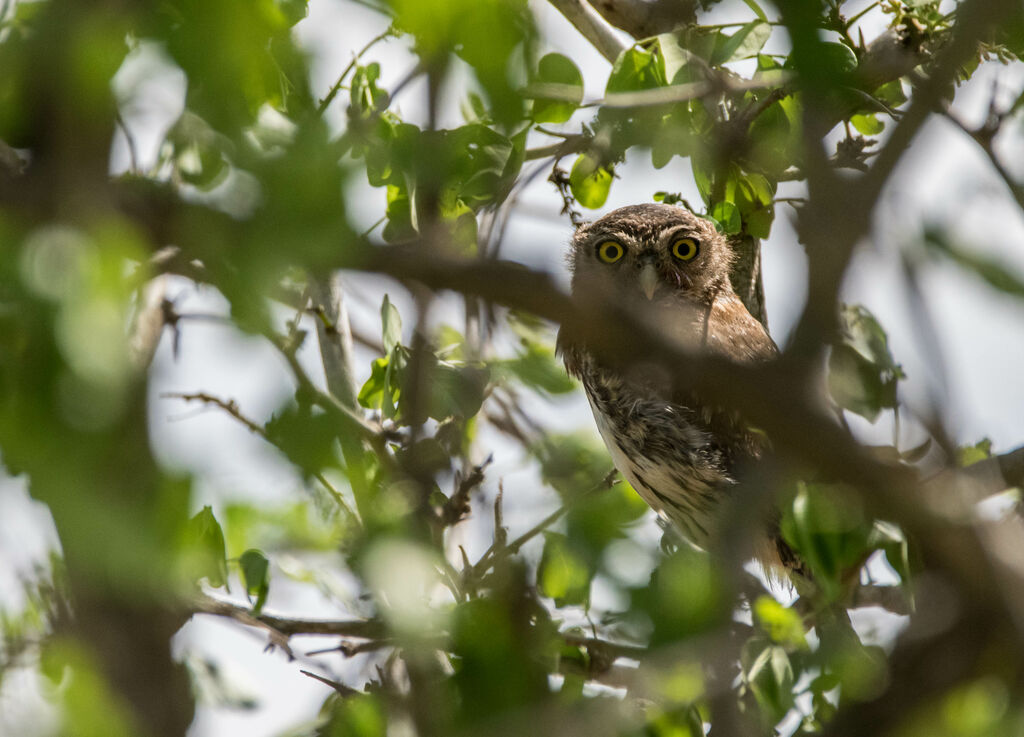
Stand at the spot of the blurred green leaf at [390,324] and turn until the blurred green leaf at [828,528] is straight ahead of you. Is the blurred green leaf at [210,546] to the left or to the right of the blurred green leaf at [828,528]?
right

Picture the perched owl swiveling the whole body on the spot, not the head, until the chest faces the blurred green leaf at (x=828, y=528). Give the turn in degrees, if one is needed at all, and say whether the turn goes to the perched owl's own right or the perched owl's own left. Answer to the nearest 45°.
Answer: approximately 45° to the perched owl's own left

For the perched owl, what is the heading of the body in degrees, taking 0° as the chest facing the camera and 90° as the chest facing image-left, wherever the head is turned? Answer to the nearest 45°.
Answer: approximately 45°

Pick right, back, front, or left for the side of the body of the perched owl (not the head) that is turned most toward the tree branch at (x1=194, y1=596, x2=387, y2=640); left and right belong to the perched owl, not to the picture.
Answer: front

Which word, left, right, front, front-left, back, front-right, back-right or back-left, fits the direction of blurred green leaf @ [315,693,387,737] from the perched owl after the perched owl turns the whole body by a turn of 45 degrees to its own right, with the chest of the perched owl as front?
left

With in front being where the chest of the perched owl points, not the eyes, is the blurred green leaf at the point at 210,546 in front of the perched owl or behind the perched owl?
in front
